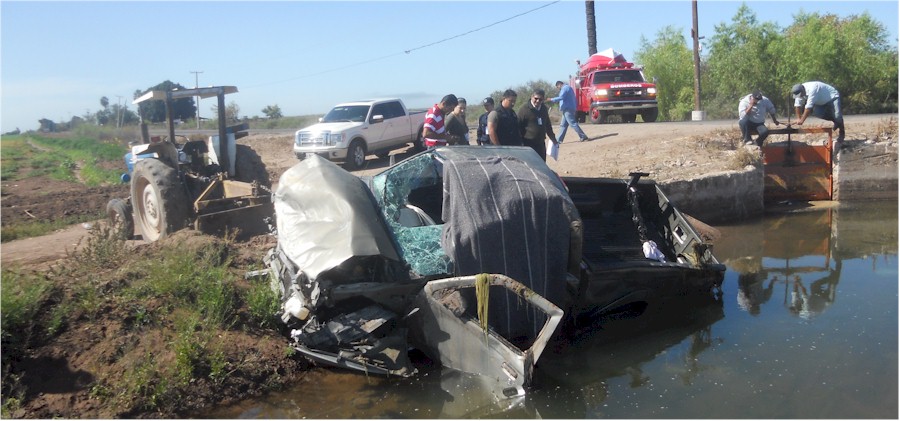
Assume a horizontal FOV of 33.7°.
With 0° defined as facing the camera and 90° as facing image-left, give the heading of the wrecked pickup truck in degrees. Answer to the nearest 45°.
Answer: approximately 45°

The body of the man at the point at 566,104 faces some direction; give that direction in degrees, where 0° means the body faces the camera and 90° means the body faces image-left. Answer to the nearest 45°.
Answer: approximately 90°

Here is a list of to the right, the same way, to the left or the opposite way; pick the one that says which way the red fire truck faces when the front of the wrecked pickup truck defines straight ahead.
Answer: to the left

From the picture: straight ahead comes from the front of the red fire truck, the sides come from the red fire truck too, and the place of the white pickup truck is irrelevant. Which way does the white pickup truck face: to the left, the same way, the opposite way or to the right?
to the right

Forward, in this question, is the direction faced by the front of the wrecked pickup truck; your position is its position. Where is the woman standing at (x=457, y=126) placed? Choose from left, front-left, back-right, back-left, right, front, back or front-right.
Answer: back-right

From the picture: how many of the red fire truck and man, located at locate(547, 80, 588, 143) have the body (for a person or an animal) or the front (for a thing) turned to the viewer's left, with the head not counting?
1

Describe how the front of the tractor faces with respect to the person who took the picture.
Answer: facing away from the viewer and to the left of the viewer

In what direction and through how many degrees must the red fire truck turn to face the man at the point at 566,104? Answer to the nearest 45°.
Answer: approximately 45° to its right

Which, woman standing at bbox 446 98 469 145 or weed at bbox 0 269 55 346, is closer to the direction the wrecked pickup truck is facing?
the weed

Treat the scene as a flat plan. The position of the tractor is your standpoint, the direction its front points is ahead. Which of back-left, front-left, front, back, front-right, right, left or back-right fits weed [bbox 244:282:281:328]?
back-left
